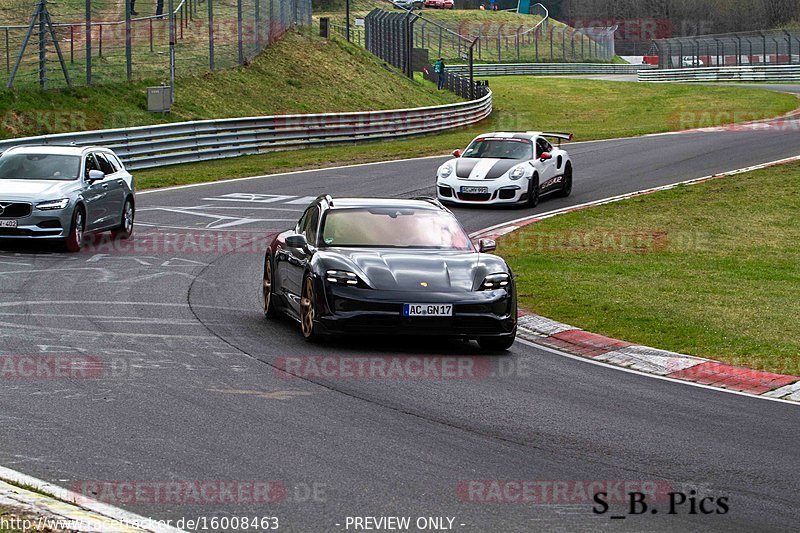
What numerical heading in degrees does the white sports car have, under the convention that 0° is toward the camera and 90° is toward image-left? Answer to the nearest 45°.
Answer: approximately 45°

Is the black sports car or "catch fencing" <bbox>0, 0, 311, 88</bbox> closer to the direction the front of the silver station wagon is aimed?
the black sports car

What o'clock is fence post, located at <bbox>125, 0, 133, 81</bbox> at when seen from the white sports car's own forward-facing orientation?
The fence post is roughly at 3 o'clock from the white sports car.

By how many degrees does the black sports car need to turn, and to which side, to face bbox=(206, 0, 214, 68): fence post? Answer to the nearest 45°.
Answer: approximately 180°

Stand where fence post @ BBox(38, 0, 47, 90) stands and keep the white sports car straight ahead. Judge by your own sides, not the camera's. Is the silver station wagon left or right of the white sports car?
right

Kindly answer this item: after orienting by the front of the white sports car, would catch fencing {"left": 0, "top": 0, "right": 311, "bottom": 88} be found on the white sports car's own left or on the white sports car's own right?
on the white sports car's own right

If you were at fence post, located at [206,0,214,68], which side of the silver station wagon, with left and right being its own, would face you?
back

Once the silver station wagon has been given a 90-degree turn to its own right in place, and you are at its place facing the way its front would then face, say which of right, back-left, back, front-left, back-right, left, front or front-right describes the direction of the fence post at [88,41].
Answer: right

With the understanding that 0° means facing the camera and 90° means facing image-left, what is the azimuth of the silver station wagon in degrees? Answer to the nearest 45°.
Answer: approximately 0°

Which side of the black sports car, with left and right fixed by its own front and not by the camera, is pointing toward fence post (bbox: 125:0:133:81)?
back

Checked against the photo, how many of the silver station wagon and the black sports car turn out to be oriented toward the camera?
2

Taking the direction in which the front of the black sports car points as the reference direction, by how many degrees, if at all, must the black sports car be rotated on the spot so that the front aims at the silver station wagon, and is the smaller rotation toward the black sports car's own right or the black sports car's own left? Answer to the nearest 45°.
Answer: approximately 135° to the black sports car's own right
